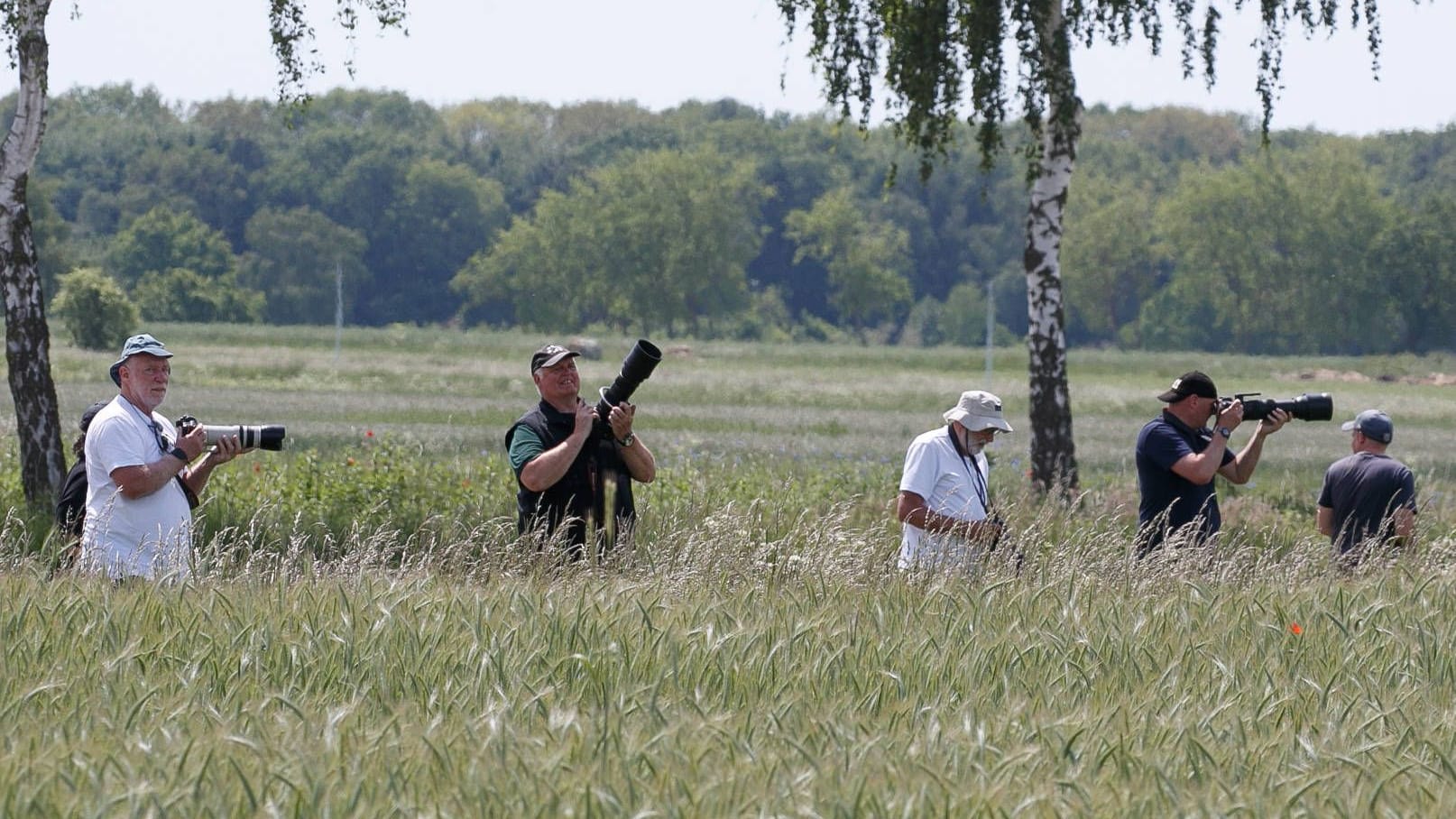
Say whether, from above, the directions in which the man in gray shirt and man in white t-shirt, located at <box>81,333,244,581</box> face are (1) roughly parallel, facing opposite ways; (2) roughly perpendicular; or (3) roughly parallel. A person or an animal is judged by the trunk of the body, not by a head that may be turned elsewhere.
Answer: roughly perpendicular

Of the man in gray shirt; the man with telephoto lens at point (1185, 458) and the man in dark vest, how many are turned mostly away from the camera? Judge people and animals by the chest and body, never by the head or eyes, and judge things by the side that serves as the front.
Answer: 1

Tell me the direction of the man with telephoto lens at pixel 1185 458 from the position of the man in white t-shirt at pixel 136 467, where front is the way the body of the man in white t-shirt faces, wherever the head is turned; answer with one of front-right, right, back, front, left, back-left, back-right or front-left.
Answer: front-left

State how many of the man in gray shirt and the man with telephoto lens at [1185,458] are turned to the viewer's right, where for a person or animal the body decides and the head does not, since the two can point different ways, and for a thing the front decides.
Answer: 1

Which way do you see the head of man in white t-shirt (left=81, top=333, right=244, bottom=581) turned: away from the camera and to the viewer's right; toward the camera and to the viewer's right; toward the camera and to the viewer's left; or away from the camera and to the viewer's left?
toward the camera and to the viewer's right

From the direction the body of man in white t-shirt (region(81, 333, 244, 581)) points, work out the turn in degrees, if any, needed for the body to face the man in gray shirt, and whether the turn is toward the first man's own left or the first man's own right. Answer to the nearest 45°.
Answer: approximately 45° to the first man's own left

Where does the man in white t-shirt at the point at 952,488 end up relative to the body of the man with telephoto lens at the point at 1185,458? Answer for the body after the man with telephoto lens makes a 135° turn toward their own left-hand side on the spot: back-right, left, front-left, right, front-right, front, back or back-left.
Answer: left

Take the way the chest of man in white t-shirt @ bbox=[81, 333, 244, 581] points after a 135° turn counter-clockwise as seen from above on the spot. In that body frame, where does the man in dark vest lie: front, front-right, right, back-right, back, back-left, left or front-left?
right

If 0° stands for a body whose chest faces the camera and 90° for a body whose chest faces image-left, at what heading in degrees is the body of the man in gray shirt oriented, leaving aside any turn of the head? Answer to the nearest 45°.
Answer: approximately 180°

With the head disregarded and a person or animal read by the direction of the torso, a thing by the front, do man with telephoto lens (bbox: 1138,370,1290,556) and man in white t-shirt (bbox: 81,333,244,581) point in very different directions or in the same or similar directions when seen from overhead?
same or similar directions

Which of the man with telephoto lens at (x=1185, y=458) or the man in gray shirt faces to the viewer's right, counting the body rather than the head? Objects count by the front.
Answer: the man with telephoto lens

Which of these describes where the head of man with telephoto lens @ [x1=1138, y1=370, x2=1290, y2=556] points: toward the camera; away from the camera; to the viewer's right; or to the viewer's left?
to the viewer's right

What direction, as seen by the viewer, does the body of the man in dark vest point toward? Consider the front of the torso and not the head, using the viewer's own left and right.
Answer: facing the viewer and to the right of the viewer

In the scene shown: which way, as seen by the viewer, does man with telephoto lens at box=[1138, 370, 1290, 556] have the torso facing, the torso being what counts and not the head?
to the viewer's right

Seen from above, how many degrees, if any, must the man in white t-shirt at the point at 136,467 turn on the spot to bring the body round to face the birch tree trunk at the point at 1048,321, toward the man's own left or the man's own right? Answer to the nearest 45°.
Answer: approximately 90° to the man's own left
